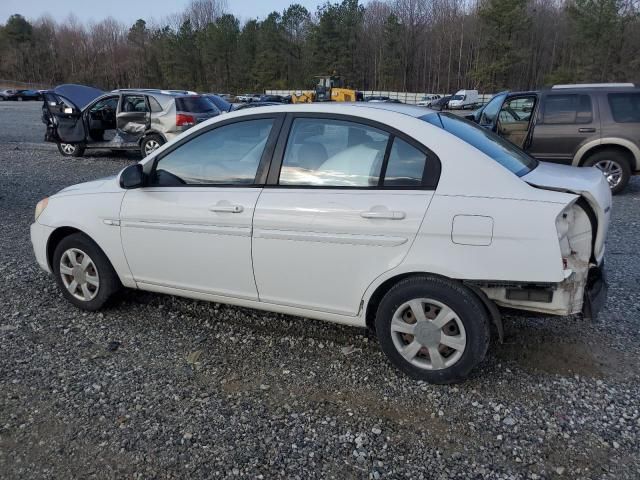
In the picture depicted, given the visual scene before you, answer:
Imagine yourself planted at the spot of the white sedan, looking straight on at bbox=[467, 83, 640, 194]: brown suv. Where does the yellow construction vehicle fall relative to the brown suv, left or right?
left

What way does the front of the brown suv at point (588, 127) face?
to the viewer's left

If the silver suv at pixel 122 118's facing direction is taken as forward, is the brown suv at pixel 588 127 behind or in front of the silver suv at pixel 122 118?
behind

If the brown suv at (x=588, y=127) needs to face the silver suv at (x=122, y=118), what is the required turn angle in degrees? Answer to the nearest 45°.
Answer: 0° — it already faces it

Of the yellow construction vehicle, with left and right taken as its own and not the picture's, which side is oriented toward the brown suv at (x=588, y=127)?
left

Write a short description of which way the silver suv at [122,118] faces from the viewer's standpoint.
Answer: facing away from the viewer and to the left of the viewer

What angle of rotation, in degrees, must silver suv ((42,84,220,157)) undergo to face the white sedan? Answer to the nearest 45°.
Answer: approximately 135° to its left

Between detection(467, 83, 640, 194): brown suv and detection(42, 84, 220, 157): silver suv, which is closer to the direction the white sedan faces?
the silver suv

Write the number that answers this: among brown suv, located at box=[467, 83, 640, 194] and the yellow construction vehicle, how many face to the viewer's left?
2

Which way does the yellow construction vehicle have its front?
to the viewer's left

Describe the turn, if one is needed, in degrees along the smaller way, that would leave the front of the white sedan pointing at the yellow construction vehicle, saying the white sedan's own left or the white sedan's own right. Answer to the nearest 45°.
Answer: approximately 45° to the white sedan's own right

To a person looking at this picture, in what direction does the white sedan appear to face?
facing away from the viewer and to the left of the viewer
